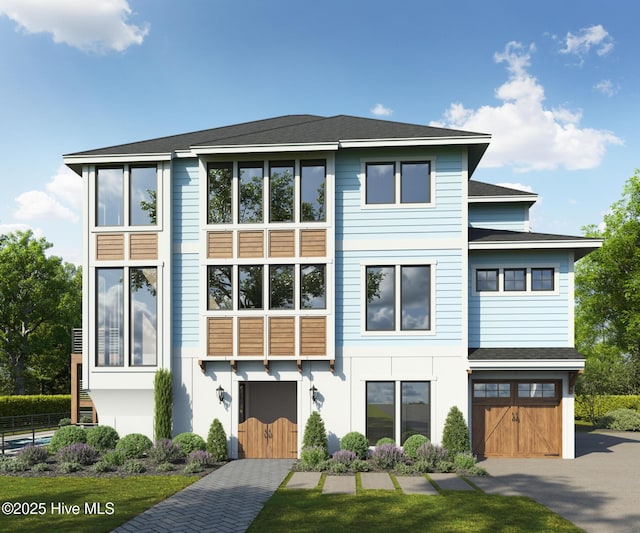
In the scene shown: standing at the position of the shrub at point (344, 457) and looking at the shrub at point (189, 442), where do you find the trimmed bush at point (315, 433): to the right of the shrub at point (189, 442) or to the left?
right

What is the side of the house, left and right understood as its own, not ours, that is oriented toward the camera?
front

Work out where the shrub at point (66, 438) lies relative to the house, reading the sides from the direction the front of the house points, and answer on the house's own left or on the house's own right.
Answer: on the house's own right

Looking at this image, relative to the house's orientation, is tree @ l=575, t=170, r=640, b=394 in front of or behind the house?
behind

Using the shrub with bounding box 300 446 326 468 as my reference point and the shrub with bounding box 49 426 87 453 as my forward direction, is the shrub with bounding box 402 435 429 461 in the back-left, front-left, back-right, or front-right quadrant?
back-right

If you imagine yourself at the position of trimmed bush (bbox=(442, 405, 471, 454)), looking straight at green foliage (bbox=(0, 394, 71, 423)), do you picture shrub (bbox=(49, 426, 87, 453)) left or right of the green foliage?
left

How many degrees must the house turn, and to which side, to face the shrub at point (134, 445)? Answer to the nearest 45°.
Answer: approximately 90° to its right

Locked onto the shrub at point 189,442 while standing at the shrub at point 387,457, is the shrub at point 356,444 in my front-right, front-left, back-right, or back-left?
front-right
